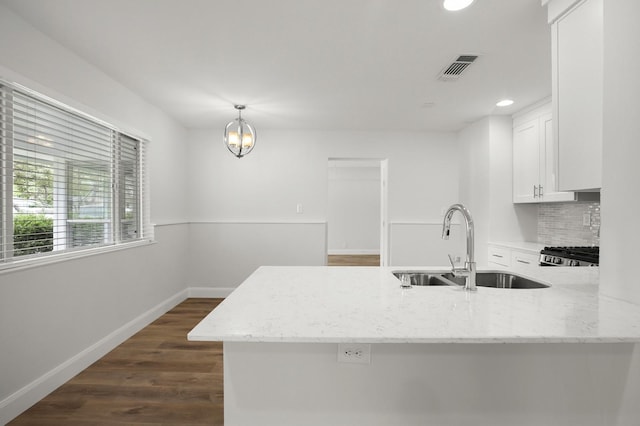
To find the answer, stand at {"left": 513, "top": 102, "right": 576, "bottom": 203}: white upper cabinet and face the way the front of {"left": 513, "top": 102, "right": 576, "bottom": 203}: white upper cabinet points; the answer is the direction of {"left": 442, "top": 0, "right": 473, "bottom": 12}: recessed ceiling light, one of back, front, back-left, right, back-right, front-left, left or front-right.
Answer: front-left

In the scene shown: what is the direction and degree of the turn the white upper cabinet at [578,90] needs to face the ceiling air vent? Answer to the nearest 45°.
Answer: approximately 45° to its right

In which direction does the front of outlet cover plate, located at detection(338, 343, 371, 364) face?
toward the camera

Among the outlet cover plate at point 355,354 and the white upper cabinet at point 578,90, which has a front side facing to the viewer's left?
the white upper cabinet

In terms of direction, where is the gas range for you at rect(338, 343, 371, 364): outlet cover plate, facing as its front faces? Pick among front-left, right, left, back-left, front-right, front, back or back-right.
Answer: back-left

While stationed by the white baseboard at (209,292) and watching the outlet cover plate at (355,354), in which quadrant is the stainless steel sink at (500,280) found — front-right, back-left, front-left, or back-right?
front-left

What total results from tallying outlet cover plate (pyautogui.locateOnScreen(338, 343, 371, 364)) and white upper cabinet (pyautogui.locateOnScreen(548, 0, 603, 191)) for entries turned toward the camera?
1

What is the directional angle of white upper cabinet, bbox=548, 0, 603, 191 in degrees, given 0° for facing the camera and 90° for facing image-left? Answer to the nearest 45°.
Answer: approximately 90°

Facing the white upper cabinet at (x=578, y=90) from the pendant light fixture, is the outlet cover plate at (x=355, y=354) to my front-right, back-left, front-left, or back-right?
front-right

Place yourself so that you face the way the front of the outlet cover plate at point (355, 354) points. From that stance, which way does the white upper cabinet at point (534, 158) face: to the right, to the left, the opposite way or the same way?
to the right

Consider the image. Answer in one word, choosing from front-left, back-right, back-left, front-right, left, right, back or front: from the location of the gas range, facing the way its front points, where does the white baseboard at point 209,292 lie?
front-right

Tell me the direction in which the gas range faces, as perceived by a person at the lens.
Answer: facing the viewer and to the left of the viewer

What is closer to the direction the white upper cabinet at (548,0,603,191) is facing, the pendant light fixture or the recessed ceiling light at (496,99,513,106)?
the pendant light fixture
